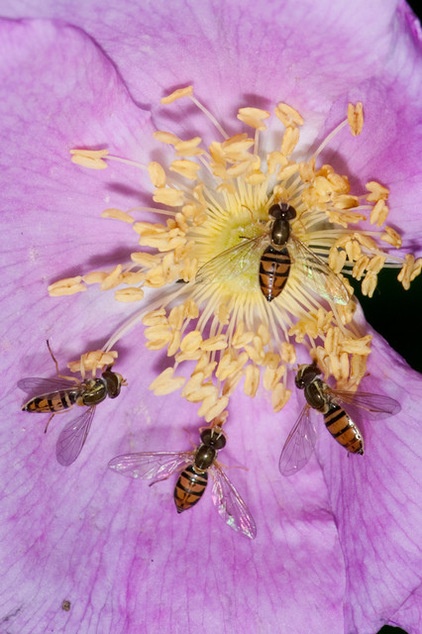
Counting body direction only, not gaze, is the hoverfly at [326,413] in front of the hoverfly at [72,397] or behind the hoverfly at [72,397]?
in front

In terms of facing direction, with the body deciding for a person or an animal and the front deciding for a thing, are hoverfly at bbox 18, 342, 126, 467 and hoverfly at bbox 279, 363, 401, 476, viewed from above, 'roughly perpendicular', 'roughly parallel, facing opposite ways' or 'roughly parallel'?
roughly perpendicular

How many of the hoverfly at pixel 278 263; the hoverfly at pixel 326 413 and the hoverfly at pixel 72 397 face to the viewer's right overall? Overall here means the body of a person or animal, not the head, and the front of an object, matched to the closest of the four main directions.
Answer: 1

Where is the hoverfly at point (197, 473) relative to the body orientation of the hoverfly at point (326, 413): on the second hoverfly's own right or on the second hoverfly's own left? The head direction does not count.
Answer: on the second hoverfly's own left

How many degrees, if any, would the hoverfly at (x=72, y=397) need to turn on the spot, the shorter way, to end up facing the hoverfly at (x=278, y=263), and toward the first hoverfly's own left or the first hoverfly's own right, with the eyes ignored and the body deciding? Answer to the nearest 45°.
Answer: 0° — it already faces it

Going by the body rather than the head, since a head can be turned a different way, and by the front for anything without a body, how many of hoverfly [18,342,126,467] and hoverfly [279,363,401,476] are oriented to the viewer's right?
1

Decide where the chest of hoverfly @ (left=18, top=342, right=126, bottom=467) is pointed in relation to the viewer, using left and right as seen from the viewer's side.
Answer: facing to the right of the viewer

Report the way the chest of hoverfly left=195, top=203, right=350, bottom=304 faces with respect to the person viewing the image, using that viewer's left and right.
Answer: facing away from the viewer

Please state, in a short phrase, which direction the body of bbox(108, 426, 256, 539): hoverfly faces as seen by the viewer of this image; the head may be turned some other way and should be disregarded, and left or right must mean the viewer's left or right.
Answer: facing away from the viewer and to the right of the viewer

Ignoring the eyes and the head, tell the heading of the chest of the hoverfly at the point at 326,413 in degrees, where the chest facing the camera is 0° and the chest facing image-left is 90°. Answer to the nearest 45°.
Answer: approximately 135°
